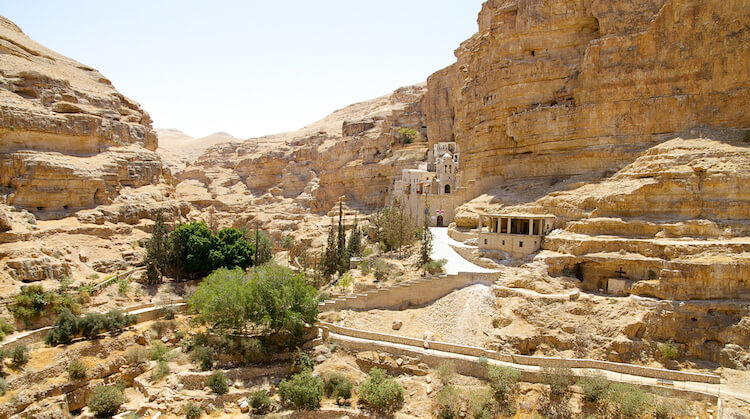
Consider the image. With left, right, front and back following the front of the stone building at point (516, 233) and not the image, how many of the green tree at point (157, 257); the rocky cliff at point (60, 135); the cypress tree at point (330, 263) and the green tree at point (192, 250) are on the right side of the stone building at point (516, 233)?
4

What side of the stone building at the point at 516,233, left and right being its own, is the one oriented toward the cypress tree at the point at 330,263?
right

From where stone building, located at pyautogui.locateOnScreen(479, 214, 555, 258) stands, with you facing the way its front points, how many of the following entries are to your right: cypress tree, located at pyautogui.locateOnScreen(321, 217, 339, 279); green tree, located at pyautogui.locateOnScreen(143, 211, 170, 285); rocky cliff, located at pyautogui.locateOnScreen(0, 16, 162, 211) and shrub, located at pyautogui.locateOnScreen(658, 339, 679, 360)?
3

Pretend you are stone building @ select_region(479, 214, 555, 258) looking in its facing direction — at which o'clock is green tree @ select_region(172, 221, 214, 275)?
The green tree is roughly at 3 o'clock from the stone building.

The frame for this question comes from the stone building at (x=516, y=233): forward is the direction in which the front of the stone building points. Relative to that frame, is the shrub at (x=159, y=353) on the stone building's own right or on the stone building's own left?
on the stone building's own right

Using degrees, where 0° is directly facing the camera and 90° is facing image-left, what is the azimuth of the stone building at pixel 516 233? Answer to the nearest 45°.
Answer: approximately 0°

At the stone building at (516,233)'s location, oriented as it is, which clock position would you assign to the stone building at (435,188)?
the stone building at (435,188) is roughly at 5 o'clock from the stone building at (516,233).

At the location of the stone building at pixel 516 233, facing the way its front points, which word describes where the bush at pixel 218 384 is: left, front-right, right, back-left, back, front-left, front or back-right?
front-right

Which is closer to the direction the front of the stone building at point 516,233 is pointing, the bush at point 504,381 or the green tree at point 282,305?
the bush

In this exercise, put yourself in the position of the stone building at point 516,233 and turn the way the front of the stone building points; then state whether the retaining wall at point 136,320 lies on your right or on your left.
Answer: on your right

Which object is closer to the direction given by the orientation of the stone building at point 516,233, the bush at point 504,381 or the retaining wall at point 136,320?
the bush
